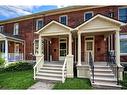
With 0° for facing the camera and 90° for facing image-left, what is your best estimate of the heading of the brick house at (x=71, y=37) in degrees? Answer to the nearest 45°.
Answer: approximately 45°

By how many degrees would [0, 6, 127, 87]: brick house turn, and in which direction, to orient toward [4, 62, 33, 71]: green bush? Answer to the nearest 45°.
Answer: approximately 45° to its right
